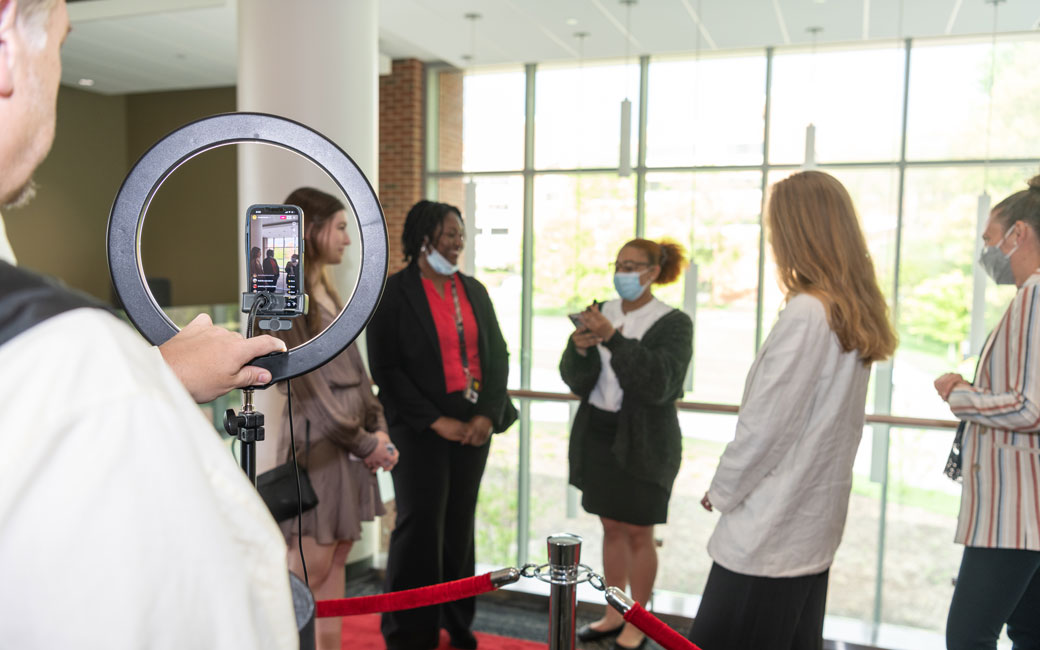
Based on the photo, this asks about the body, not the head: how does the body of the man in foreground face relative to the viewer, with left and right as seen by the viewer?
facing away from the viewer and to the right of the viewer

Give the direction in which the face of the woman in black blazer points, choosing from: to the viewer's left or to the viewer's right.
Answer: to the viewer's right

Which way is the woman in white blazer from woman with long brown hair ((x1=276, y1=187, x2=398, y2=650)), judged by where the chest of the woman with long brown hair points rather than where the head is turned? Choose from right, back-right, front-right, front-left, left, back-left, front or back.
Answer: front-right

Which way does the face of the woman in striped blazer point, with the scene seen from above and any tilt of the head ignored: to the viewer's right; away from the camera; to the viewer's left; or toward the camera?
to the viewer's left

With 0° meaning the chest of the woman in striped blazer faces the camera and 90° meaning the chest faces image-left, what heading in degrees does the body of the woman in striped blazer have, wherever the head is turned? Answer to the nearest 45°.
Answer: approximately 90°

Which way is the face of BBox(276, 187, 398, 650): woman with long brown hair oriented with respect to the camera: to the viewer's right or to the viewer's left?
to the viewer's right

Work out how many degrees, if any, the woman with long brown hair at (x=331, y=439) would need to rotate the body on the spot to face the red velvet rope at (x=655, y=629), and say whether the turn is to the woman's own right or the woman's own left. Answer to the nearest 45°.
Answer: approximately 45° to the woman's own right

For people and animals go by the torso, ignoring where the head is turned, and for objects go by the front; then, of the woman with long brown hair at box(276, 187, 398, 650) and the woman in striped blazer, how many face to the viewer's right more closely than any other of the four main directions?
1

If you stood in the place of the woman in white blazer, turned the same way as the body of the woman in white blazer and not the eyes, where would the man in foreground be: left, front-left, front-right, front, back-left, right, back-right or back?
back-left

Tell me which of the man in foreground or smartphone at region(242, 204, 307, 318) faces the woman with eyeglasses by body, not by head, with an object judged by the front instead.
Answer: the man in foreground

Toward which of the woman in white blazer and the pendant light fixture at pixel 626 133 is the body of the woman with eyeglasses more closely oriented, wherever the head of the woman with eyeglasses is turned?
the woman in white blazer

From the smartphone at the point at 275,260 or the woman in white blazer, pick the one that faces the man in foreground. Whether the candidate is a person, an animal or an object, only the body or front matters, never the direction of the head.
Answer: the smartphone
